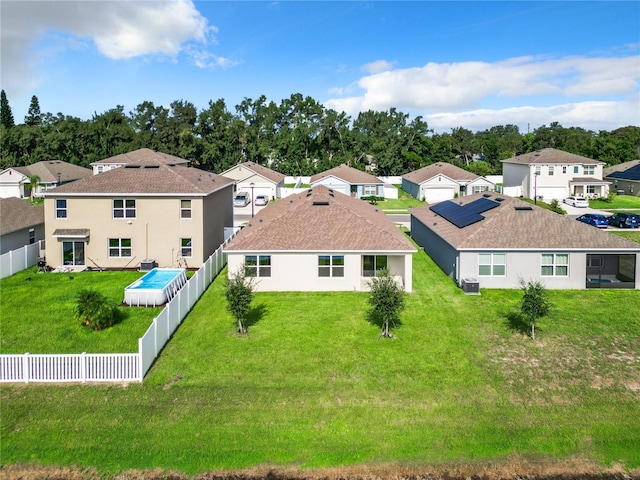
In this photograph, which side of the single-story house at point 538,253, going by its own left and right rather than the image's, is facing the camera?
back

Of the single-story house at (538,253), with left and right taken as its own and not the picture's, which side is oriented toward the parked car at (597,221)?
front

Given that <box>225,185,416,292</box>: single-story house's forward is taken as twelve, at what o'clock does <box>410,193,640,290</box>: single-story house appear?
<box>410,193,640,290</box>: single-story house is roughly at 3 o'clock from <box>225,185,416,292</box>: single-story house.

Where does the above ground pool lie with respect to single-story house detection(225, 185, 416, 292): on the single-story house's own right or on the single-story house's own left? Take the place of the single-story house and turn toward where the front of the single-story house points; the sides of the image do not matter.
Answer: on the single-story house's own left

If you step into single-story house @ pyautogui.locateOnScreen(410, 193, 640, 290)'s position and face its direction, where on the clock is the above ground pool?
The above ground pool is roughly at 8 o'clock from the single-story house.

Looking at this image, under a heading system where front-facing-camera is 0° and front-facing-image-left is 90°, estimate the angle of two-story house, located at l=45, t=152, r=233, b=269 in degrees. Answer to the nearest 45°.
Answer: approximately 180°

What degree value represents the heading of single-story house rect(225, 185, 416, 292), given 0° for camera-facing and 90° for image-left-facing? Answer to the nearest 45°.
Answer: approximately 180°

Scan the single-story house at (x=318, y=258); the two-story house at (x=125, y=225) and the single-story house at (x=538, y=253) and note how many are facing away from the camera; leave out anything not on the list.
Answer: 3

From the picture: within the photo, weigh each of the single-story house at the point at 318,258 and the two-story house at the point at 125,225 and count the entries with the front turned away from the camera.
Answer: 2

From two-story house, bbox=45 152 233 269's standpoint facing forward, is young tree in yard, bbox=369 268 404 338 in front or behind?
behind

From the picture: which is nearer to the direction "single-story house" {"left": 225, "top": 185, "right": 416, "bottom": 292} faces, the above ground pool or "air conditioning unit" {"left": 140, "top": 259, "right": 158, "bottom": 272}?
the air conditioning unit

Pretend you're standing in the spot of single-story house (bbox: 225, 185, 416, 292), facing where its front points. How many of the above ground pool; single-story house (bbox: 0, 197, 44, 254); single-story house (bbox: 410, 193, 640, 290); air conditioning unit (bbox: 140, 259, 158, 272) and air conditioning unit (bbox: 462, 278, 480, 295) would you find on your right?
2

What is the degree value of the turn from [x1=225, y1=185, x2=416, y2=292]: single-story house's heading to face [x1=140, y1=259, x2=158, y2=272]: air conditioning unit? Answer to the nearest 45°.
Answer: approximately 90° to its left
